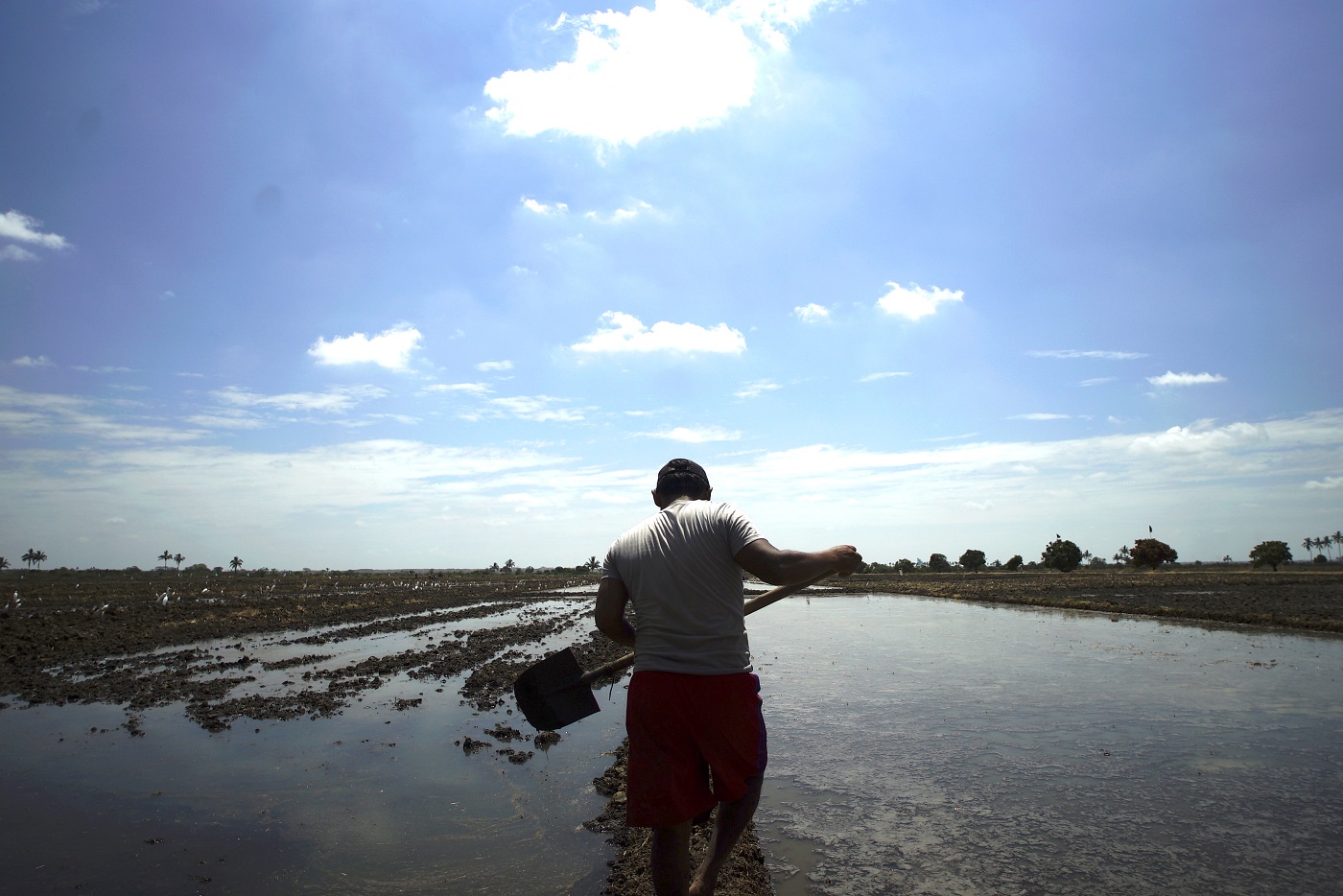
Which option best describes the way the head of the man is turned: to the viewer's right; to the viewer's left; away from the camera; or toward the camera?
away from the camera

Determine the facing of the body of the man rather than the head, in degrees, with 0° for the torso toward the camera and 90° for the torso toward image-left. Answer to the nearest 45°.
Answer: approximately 180°
